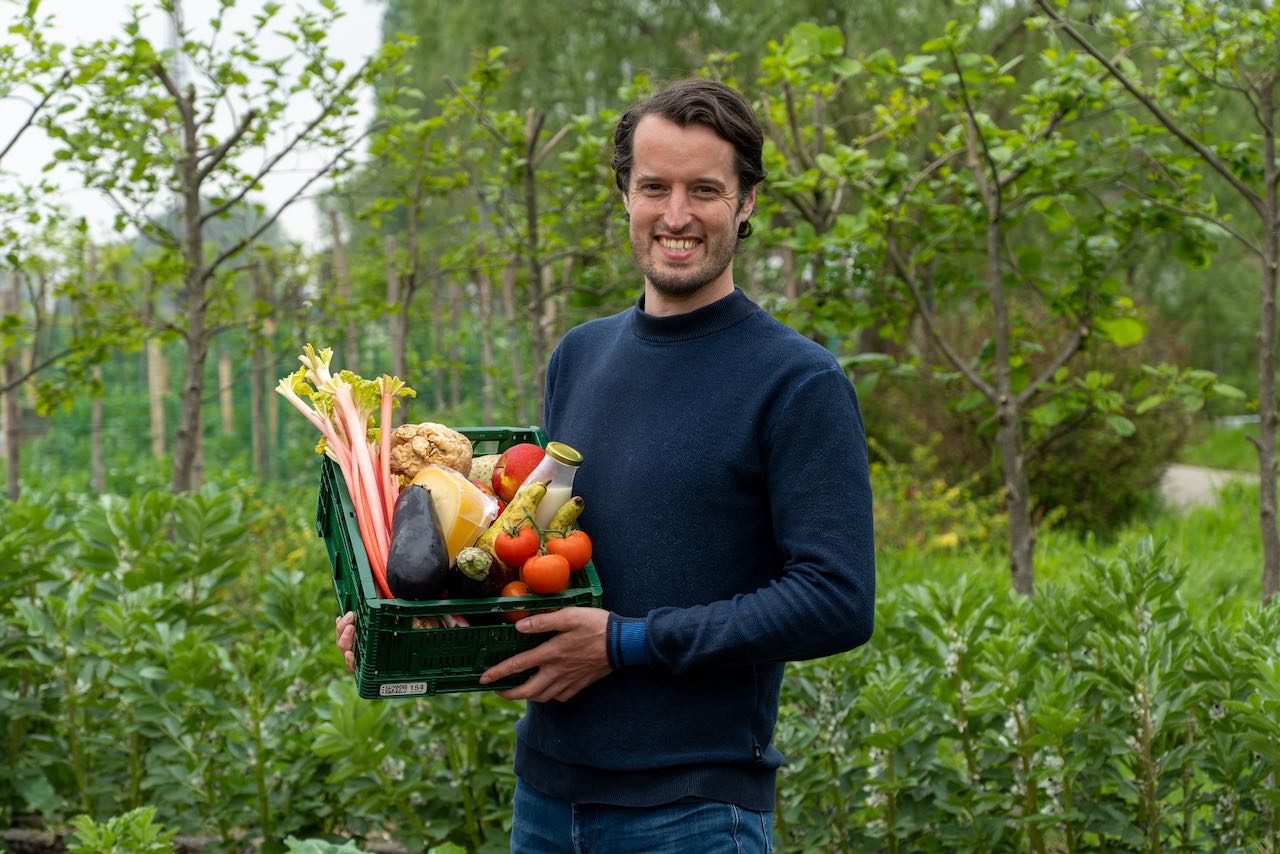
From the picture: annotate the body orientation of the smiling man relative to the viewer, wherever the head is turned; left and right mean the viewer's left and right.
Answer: facing the viewer and to the left of the viewer

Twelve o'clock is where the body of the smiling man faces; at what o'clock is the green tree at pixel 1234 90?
The green tree is roughly at 6 o'clock from the smiling man.

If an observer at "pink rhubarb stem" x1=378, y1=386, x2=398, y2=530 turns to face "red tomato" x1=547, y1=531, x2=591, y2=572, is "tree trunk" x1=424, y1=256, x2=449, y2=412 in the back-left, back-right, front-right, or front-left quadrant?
back-left

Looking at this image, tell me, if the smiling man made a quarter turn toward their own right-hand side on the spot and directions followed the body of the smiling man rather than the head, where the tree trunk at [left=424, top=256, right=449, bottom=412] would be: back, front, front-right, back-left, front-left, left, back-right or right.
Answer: front-right

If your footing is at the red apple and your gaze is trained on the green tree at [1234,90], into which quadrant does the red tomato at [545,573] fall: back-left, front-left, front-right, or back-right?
back-right

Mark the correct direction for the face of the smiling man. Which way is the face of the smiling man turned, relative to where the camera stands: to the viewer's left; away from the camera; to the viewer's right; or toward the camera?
toward the camera
